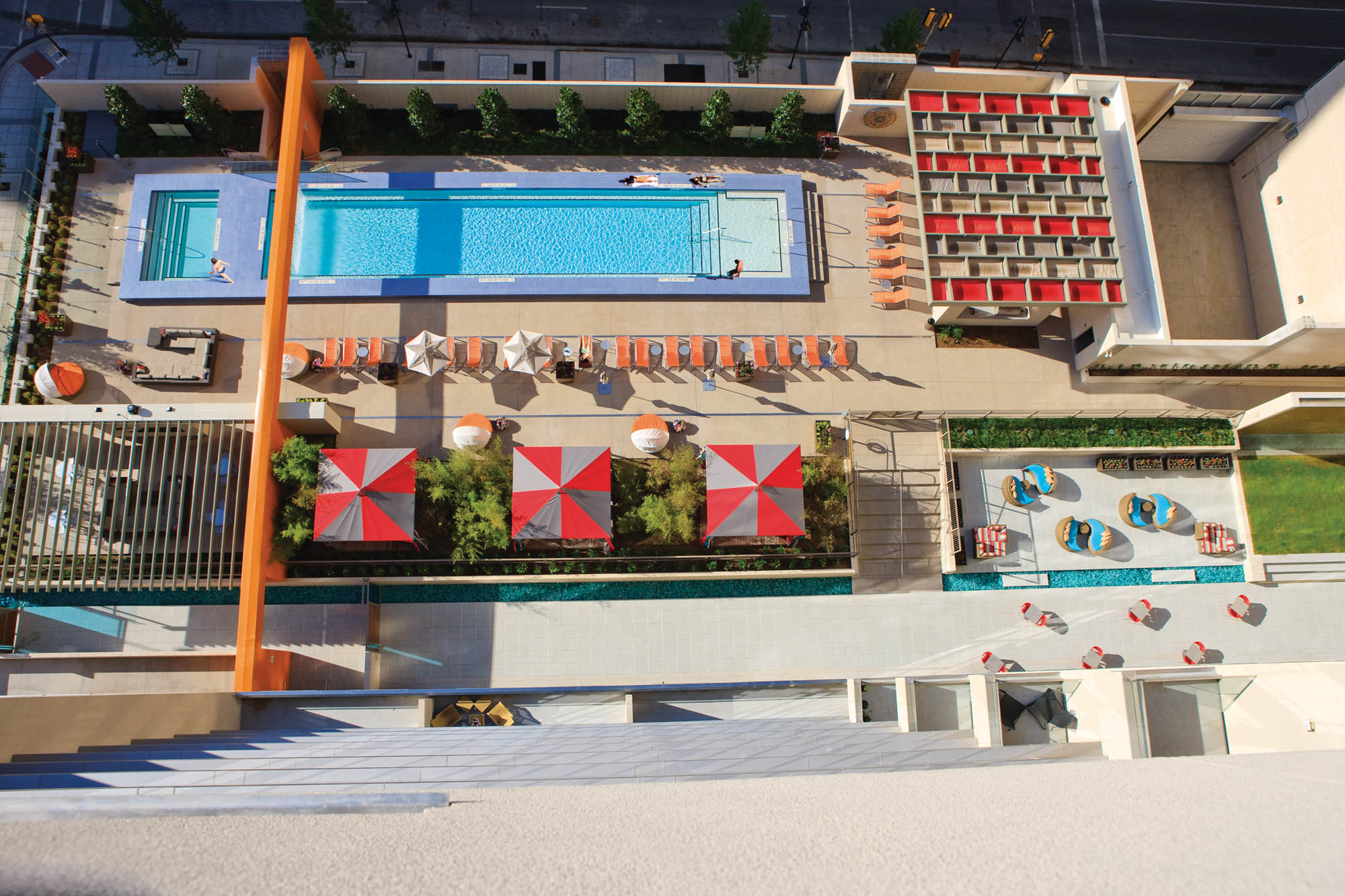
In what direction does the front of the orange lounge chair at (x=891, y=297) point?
to the viewer's left

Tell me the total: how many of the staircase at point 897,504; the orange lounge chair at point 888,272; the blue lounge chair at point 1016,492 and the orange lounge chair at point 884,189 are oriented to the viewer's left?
2

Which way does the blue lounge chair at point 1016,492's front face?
to the viewer's right

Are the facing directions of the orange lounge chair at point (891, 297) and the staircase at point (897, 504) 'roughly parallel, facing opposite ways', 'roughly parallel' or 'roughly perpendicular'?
roughly perpendicular

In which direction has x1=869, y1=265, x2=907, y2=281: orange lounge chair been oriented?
to the viewer's left

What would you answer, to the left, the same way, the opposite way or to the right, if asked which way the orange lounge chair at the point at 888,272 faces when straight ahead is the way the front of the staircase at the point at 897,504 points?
to the right

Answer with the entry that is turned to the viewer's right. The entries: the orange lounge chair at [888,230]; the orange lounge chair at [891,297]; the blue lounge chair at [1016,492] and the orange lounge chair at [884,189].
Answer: the blue lounge chair

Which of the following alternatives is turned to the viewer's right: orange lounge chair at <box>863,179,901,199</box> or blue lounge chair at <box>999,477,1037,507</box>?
the blue lounge chair

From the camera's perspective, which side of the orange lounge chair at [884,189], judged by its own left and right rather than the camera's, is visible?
left

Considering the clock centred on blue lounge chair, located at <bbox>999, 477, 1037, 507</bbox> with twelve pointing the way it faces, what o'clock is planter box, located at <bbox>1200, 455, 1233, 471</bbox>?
The planter box is roughly at 11 o'clock from the blue lounge chair.

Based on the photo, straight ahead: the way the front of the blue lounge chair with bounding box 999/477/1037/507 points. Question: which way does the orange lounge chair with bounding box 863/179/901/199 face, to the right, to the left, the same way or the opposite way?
the opposite way

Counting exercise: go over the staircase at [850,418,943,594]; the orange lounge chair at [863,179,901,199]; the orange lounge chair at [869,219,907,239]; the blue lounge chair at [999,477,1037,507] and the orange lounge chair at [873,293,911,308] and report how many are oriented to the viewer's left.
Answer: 3
